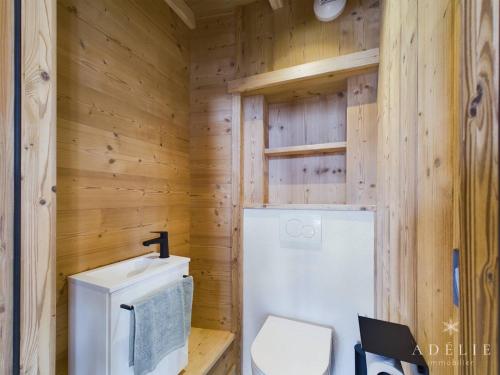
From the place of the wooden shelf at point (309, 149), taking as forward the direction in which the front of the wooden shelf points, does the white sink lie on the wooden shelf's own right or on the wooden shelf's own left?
on the wooden shelf's own right

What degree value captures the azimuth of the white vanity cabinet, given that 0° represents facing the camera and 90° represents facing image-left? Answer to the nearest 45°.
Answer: approximately 315°

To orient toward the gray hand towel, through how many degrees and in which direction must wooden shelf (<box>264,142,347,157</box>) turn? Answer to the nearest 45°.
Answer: approximately 45° to its right

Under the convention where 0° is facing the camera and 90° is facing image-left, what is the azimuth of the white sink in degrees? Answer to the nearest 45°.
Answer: approximately 315°

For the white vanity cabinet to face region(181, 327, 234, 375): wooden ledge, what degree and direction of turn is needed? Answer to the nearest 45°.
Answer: approximately 90° to its left
